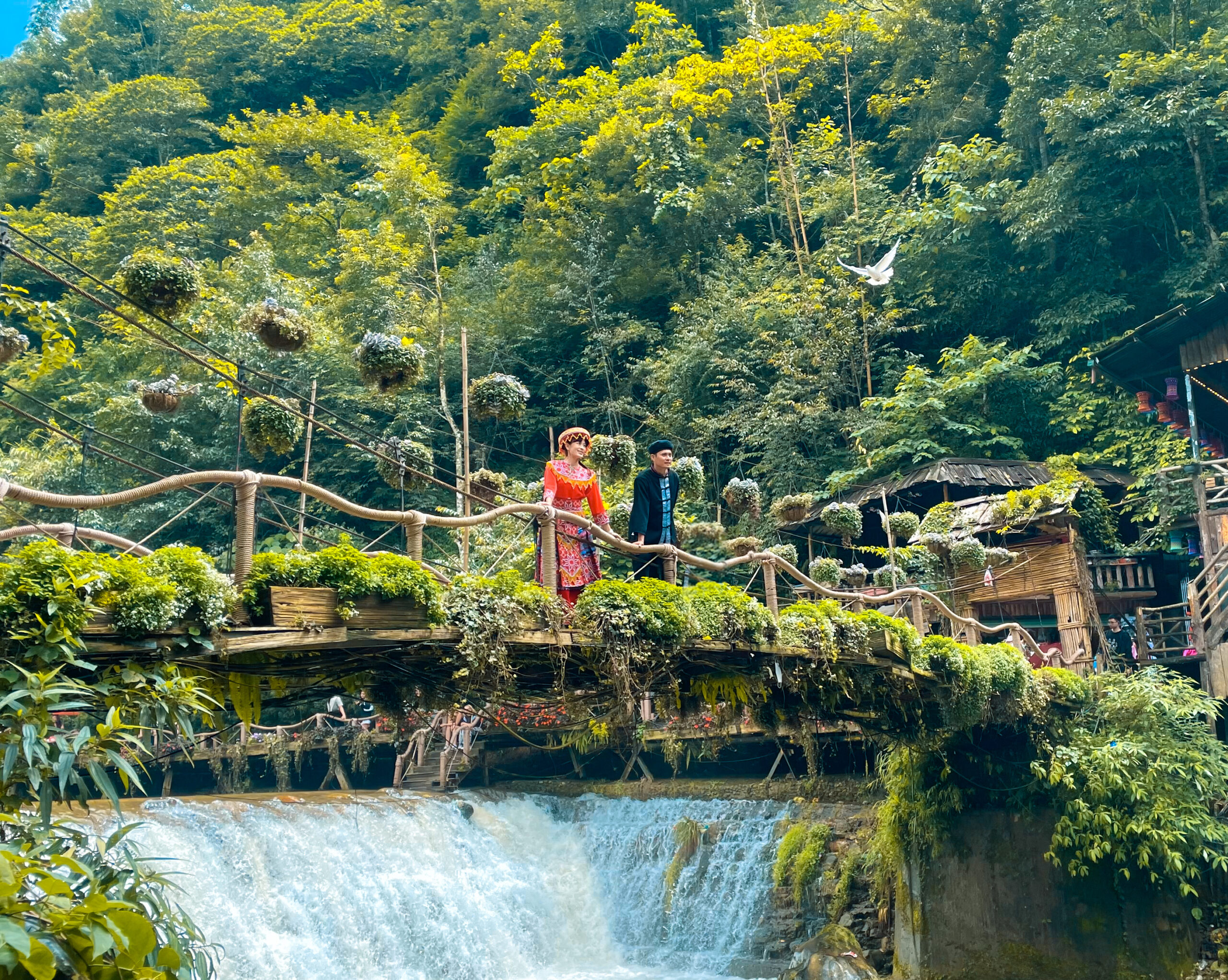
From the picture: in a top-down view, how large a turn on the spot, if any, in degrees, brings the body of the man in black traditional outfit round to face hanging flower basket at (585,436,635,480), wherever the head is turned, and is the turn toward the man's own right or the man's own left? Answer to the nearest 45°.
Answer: approximately 135° to the man's own left

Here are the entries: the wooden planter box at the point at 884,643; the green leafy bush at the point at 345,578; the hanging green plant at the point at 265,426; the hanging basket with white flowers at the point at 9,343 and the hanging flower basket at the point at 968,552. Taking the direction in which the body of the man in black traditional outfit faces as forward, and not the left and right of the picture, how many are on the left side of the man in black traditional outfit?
2

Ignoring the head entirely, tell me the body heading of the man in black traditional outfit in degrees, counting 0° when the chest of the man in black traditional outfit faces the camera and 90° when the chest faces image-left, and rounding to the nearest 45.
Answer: approximately 315°

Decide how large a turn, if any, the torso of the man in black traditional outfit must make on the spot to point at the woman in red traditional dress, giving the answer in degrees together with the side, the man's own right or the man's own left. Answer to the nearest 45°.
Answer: approximately 90° to the man's own right

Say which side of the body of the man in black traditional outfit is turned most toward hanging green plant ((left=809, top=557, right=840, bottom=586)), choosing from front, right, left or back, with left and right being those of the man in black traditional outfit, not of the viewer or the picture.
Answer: left

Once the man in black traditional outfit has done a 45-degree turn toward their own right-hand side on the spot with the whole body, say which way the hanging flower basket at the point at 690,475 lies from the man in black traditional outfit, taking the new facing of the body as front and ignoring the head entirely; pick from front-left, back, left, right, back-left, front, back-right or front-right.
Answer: back

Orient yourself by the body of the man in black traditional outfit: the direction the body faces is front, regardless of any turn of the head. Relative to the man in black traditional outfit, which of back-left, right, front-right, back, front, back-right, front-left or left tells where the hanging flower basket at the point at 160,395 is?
back-right

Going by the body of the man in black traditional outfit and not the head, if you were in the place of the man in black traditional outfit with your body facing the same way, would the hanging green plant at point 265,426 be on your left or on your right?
on your right

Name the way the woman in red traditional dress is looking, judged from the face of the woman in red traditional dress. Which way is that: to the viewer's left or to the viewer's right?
to the viewer's right
